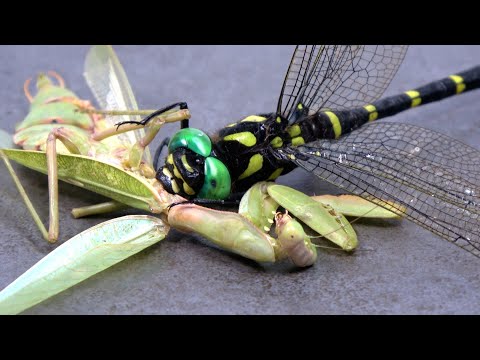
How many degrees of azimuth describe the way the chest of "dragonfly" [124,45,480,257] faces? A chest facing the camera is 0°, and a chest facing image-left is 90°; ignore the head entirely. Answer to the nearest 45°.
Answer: approximately 45°
